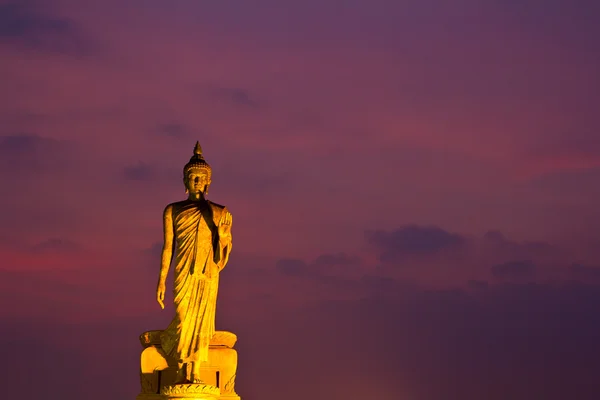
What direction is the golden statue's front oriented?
toward the camera
